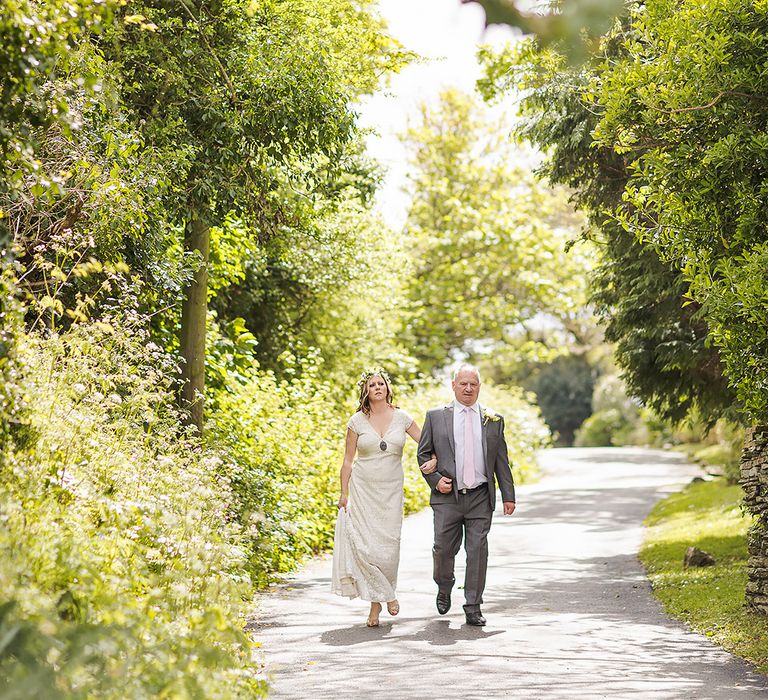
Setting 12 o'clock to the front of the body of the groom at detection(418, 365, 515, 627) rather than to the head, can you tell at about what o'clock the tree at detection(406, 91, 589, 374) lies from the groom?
The tree is roughly at 6 o'clock from the groom.

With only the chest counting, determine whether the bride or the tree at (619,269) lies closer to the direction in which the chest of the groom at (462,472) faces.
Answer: the bride

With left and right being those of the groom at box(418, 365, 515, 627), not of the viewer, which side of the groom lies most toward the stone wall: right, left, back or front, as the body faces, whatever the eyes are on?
left

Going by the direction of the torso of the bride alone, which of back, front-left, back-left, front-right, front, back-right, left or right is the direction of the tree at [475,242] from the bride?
back

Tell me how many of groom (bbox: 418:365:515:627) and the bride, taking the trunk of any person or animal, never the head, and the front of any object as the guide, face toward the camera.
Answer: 2

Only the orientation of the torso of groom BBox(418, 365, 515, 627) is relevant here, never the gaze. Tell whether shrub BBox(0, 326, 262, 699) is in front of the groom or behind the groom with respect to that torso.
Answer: in front

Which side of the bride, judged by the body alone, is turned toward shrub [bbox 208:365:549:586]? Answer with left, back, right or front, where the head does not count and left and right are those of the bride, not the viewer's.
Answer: back

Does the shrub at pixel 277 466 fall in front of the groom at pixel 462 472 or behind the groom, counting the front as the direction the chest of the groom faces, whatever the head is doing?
behind

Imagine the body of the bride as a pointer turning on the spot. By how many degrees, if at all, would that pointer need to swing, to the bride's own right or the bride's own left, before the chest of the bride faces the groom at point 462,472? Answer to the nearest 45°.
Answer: approximately 90° to the bride's own left

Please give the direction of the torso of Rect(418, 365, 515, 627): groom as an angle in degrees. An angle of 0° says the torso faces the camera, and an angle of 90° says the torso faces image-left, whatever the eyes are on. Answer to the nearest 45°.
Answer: approximately 0°
